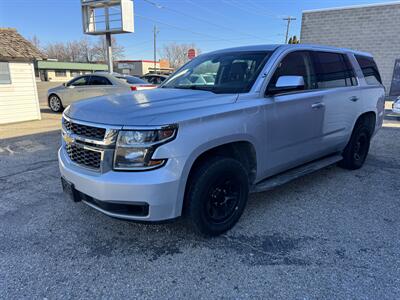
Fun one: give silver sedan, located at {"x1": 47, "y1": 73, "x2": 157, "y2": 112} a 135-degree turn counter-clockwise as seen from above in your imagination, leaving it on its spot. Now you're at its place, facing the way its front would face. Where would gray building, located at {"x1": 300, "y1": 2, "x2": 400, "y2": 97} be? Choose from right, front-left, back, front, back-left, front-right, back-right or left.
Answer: left

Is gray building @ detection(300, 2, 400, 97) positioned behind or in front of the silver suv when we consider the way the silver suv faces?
behind

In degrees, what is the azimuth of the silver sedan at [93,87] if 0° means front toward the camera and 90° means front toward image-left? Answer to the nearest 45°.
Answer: approximately 135°

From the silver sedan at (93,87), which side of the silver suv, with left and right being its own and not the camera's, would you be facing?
right

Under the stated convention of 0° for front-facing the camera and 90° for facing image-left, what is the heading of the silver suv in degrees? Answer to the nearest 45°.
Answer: approximately 45°

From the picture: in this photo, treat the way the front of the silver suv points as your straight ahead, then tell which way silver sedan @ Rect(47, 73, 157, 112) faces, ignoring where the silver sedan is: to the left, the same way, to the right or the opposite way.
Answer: to the right

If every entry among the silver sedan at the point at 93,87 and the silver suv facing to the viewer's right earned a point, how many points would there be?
0

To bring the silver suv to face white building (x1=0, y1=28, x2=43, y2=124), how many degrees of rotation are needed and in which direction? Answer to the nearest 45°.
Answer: approximately 90° to its right
